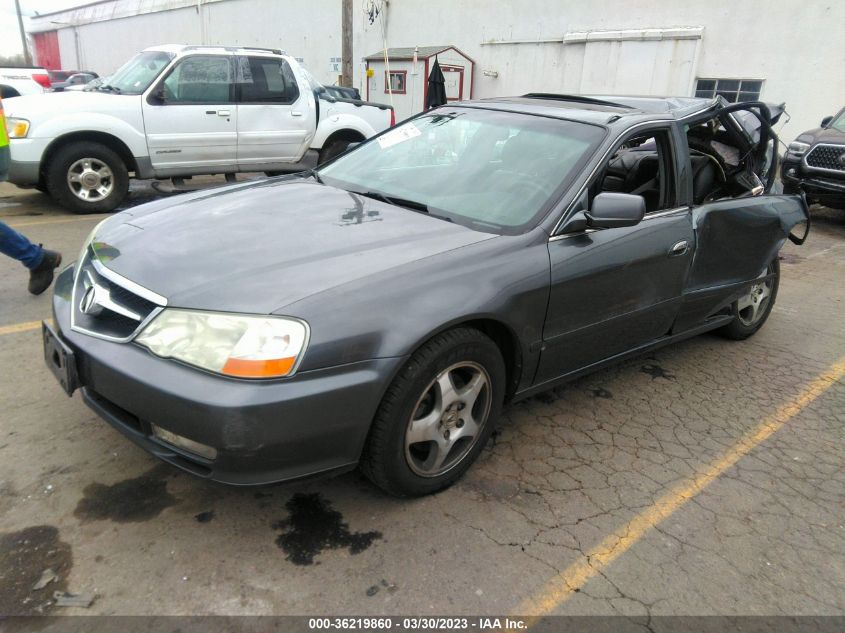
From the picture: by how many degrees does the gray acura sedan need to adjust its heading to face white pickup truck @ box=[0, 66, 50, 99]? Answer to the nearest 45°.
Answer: approximately 90° to its right

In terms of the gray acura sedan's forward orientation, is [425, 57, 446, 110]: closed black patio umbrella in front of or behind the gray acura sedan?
behind

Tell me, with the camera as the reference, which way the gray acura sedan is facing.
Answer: facing the viewer and to the left of the viewer

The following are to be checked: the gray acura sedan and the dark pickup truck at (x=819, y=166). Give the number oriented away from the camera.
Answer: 0

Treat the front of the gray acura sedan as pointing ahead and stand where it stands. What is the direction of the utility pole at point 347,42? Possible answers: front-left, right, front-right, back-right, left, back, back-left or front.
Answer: back-right

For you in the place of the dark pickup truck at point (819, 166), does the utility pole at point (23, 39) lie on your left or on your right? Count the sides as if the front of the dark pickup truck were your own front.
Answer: on your right

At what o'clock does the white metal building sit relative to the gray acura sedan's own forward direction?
The white metal building is roughly at 5 o'clock from the gray acura sedan.

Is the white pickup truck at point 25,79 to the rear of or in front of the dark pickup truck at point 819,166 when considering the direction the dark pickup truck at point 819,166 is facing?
in front

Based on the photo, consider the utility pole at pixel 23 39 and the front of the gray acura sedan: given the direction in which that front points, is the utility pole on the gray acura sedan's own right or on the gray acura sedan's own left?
on the gray acura sedan's own right

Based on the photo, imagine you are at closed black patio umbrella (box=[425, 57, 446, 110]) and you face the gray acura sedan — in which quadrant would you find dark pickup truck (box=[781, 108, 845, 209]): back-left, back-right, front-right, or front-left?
front-left

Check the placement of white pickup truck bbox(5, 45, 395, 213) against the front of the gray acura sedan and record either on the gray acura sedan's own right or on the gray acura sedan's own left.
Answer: on the gray acura sedan's own right

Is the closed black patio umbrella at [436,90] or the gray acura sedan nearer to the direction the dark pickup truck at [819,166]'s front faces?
the gray acura sedan
